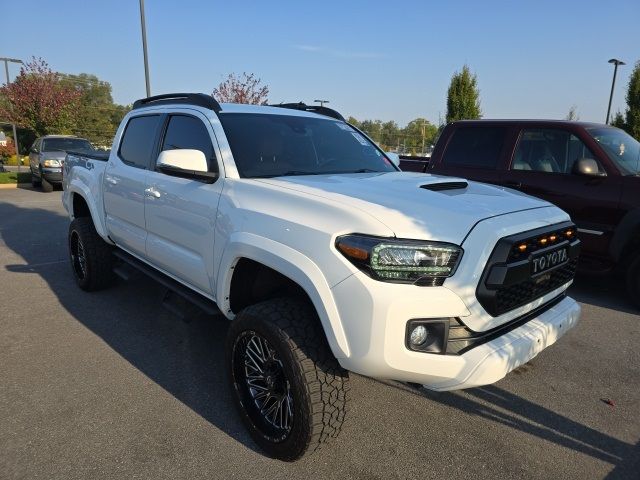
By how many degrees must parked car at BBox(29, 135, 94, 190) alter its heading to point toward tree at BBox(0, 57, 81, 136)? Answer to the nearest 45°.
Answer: approximately 135° to its left

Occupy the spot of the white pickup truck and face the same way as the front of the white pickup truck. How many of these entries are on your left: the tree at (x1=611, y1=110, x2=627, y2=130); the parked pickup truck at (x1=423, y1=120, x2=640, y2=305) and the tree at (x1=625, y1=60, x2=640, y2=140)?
3

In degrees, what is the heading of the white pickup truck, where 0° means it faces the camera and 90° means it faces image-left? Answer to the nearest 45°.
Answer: approximately 315°

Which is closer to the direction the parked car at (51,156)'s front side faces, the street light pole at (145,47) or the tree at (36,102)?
the street light pole

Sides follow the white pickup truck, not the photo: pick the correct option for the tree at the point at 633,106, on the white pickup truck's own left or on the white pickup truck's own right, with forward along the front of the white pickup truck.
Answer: on the white pickup truck's own left

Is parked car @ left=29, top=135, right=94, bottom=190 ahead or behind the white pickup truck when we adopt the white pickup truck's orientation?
behind

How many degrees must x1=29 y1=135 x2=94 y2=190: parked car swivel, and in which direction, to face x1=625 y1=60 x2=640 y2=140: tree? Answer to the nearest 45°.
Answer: approximately 45° to its left

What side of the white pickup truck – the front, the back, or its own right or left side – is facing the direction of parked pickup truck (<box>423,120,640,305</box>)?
left

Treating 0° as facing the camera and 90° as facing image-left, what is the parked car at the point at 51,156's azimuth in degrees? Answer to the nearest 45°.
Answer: approximately 315°

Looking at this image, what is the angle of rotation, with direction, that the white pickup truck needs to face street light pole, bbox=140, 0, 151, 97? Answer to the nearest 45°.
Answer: approximately 180°
